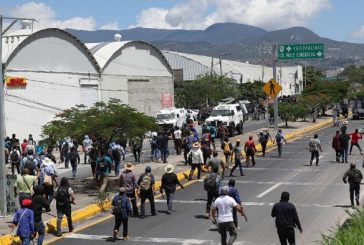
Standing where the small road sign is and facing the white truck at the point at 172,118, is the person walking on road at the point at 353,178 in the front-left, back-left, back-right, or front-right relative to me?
back-left

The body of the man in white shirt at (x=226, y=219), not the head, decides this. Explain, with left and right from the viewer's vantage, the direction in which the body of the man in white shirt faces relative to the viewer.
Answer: facing away from the viewer

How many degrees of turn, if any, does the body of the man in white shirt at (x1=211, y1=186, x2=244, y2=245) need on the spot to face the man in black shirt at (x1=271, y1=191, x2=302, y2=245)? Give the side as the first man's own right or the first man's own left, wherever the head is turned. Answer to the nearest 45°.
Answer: approximately 135° to the first man's own right

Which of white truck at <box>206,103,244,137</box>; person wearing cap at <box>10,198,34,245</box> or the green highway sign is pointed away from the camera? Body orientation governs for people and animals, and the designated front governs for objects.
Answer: the person wearing cap

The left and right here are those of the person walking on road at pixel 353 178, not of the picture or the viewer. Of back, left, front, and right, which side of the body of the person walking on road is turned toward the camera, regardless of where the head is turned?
back

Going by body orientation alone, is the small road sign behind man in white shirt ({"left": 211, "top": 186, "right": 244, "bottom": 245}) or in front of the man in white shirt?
in front

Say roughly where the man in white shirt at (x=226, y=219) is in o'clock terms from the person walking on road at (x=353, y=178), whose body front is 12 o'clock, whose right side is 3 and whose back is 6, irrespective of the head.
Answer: The man in white shirt is roughly at 7 o'clock from the person walking on road.

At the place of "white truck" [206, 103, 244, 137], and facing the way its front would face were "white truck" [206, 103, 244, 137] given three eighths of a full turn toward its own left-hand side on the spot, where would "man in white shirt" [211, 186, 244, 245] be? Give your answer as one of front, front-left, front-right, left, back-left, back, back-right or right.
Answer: right

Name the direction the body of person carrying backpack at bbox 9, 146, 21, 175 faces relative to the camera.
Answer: away from the camera

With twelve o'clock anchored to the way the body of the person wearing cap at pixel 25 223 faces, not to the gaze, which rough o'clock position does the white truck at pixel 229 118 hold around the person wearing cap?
The white truck is roughly at 1 o'clock from the person wearing cap.

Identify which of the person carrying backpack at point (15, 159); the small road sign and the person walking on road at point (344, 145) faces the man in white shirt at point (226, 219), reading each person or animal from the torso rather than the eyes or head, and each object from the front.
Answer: the small road sign

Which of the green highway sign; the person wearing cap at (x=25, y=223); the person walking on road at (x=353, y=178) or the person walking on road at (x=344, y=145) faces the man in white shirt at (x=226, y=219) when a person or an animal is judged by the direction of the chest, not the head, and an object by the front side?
the green highway sign

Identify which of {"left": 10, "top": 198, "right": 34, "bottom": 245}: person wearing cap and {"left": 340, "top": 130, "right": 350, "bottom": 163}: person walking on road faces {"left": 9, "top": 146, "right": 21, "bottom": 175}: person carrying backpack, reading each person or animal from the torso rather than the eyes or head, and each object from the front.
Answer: the person wearing cap
